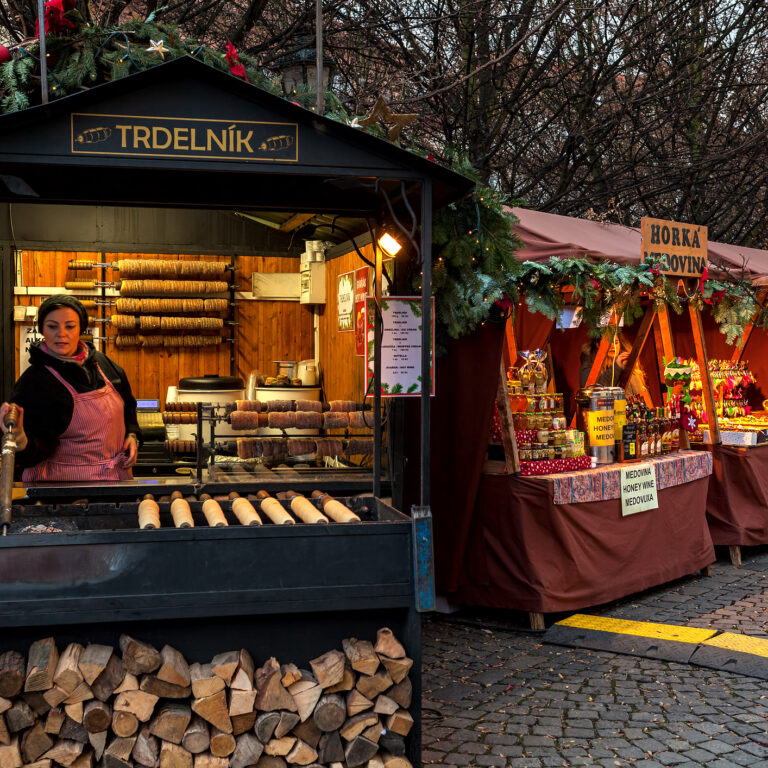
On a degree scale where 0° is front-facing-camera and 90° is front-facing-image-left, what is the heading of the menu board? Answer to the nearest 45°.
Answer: approximately 0°

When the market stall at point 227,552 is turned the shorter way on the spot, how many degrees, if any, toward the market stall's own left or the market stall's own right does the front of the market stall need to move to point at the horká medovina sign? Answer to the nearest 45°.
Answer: approximately 135° to the market stall's own left

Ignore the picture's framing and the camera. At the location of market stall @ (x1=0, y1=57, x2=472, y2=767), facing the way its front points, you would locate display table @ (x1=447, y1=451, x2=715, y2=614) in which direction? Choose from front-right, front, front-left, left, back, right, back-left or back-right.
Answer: back-left
